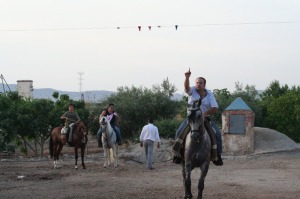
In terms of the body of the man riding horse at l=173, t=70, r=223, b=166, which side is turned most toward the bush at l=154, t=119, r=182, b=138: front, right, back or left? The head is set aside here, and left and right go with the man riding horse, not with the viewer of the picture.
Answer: back

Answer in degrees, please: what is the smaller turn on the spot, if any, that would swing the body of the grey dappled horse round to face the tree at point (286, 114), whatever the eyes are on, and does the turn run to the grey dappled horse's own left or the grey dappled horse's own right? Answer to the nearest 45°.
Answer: approximately 180°

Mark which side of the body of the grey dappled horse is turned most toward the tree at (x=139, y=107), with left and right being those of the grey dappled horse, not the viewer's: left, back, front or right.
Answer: back

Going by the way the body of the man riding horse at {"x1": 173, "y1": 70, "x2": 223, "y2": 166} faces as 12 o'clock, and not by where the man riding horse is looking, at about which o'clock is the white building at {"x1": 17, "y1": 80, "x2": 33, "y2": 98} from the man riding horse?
The white building is roughly at 5 o'clock from the man riding horse.

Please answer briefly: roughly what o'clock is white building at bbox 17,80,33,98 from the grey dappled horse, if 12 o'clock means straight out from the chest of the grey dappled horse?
The white building is roughly at 5 o'clock from the grey dappled horse.

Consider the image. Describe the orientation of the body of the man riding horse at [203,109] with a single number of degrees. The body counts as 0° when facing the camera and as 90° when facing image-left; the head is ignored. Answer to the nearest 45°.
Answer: approximately 0°

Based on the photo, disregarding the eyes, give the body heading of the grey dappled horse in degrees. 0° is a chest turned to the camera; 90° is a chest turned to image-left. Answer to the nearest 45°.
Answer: approximately 0°

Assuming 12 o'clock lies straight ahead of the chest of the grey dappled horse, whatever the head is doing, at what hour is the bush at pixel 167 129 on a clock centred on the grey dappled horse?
The bush is roughly at 6 o'clock from the grey dappled horse.

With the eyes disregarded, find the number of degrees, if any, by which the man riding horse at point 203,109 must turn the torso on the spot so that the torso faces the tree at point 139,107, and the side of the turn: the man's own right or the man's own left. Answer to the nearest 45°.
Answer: approximately 180°
